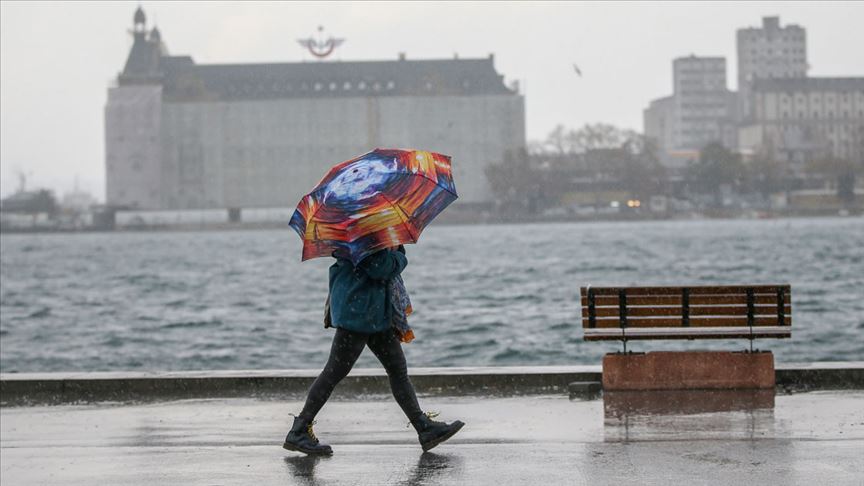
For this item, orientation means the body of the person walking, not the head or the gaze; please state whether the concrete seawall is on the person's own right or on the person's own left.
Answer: on the person's own left

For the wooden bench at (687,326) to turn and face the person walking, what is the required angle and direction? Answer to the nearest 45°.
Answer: approximately 135° to its left

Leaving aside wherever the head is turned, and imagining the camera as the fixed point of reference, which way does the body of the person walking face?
to the viewer's right

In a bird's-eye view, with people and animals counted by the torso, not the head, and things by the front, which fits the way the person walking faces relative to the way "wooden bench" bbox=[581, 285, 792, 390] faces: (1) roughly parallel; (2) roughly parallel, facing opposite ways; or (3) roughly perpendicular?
roughly perpendicular

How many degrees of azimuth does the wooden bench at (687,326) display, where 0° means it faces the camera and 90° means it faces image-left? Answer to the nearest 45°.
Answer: approximately 180°

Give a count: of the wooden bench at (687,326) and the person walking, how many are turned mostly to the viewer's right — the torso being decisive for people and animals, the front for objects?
1

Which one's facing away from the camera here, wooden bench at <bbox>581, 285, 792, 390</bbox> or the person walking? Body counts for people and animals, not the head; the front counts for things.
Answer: the wooden bench
